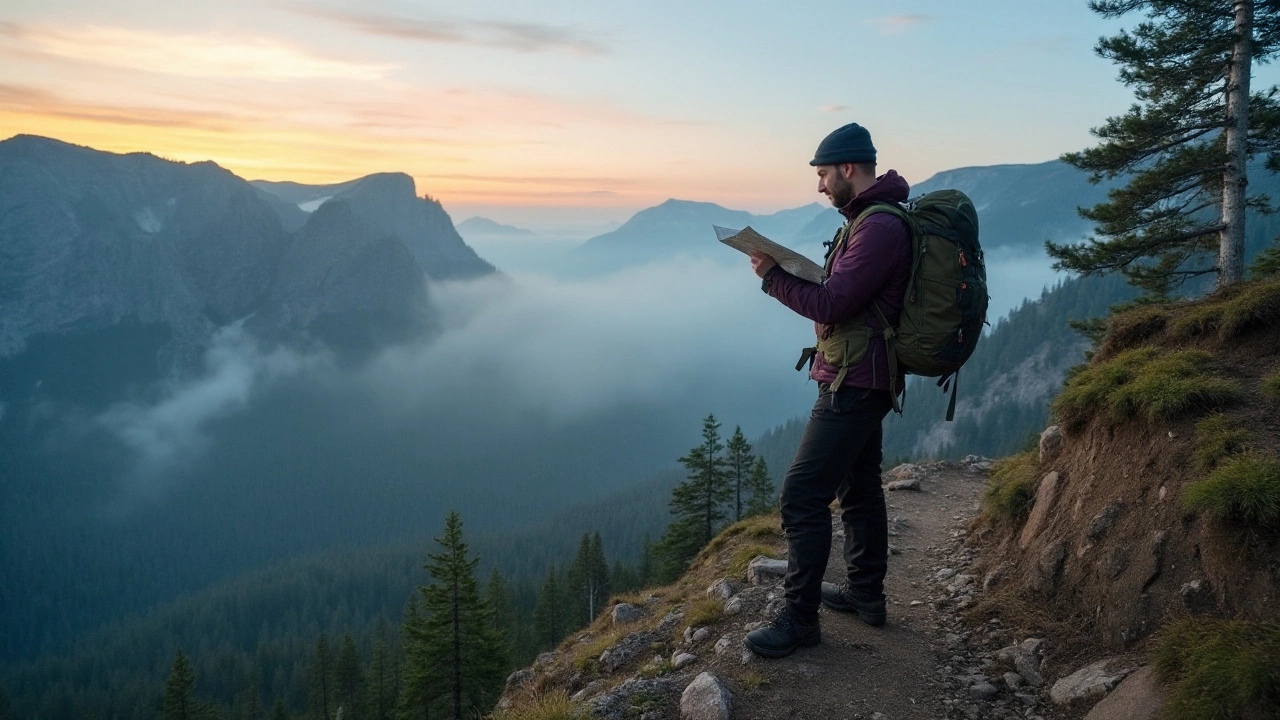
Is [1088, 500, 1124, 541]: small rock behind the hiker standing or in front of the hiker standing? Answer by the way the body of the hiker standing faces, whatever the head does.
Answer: behind

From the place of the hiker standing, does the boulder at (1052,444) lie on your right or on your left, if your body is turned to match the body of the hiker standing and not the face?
on your right

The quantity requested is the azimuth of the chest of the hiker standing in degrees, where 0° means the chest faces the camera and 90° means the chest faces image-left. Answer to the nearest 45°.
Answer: approximately 90°

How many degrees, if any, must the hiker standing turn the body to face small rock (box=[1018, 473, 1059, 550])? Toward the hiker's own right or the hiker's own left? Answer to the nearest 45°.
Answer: approximately 135° to the hiker's own right

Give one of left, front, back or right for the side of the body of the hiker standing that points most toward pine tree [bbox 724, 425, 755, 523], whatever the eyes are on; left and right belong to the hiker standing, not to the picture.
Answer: right

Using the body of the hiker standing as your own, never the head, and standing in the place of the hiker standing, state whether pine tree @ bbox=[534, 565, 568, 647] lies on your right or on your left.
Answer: on your right

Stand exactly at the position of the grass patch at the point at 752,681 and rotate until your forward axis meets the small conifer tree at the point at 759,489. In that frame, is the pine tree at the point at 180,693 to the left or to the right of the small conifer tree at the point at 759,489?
left

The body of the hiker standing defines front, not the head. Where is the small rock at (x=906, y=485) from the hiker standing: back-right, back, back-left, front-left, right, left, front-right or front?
right
